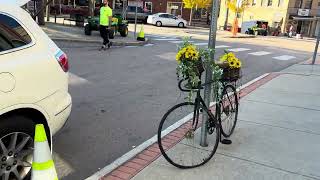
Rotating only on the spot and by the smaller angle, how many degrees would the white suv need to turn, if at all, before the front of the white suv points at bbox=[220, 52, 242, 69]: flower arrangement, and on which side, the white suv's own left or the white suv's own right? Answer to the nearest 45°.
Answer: approximately 135° to the white suv's own left

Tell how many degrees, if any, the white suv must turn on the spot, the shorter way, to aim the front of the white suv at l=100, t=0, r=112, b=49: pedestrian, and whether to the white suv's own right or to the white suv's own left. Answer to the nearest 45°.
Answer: approximately 135° to the white suv's own right

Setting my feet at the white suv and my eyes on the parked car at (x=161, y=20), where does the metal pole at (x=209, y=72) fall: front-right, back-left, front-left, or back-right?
front-right

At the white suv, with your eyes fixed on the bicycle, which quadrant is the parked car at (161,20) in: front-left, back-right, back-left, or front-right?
front-left

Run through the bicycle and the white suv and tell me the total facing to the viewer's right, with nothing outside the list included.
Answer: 0

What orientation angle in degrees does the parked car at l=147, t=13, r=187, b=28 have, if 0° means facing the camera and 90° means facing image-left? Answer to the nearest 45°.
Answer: approximately 270°

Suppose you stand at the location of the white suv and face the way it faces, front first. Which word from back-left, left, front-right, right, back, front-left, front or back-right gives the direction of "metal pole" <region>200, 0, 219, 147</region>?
back-left

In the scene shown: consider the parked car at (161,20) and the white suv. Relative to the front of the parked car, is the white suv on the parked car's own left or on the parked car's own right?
on the parked car's own right

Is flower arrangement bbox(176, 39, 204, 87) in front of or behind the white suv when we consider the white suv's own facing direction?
behind

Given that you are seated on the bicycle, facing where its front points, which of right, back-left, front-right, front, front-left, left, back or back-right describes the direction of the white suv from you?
front

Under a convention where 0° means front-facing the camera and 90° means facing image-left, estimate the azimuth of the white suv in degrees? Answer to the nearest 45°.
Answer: approximately 45°

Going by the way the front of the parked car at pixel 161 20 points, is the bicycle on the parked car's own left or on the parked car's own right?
on the parked car's own right

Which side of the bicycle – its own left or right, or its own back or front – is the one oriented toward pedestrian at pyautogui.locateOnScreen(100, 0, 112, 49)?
right
